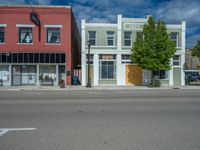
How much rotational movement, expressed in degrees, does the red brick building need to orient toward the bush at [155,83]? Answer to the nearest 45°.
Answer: approximately 90° to its left

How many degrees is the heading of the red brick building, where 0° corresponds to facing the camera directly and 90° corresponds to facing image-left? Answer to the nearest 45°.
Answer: approximately 0°

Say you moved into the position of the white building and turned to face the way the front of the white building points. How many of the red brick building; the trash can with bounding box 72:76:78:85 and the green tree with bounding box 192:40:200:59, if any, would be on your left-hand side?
1

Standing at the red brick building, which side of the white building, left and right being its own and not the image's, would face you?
right

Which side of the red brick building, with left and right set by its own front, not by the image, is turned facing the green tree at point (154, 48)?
left

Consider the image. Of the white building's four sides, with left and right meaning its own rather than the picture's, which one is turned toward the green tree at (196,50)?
left

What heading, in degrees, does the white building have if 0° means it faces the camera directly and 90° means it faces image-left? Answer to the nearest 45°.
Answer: approximately 0°

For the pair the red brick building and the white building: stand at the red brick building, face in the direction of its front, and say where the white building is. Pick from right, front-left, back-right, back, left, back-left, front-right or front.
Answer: left

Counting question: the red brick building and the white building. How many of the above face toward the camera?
2

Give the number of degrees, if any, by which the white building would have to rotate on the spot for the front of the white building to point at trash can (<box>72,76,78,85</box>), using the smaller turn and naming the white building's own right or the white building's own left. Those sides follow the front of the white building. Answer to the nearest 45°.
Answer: approximately 90° to the white building's own right
